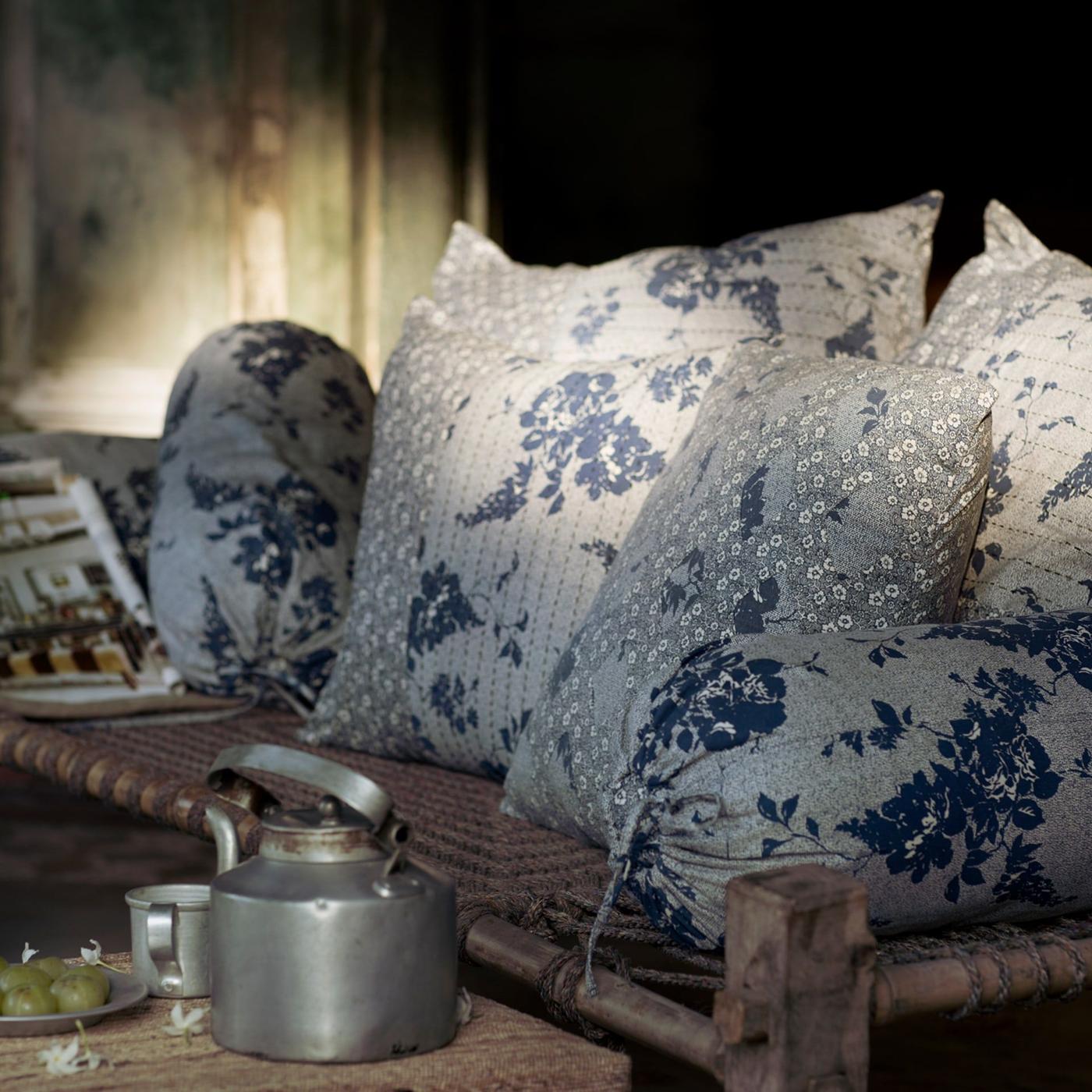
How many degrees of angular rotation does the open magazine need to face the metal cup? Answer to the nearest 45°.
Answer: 0° — it already faces it

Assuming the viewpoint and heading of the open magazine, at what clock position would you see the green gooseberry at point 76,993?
The green gooseberry is roughly at 12 o'clock from the open magazine.

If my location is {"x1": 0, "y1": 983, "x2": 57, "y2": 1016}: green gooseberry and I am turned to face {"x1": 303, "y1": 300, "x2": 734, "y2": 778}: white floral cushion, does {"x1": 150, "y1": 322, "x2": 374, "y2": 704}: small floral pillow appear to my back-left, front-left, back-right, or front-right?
front-left

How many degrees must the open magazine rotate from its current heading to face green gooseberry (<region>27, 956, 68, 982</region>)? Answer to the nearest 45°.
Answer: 0° — it already faces it

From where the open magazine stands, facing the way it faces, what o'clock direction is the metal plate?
The metal plate is roughly at 12 o'clock from the open magazine.

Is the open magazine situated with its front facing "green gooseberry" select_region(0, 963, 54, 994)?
yes

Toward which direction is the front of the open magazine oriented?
toward the camera

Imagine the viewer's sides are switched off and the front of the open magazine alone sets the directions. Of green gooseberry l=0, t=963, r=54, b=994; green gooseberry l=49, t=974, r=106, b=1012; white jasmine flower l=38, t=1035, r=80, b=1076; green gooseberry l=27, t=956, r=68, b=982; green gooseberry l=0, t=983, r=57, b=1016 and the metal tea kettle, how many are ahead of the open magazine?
6

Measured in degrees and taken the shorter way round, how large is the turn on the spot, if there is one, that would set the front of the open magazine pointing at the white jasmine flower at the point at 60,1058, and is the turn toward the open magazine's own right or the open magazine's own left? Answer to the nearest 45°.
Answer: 0° — it already faces it

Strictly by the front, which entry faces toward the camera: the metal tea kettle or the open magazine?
the open magazine

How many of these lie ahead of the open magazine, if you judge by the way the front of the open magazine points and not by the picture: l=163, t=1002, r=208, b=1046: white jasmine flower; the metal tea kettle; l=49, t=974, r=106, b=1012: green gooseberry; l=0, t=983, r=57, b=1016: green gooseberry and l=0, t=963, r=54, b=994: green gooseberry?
5

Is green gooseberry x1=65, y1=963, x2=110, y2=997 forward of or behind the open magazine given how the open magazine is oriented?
forward

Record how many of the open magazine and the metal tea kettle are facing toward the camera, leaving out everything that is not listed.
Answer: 1
